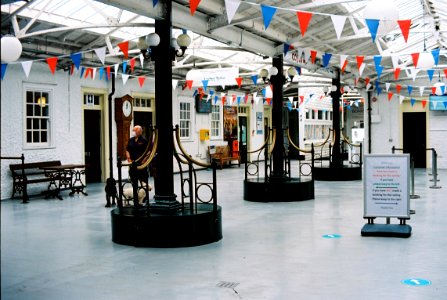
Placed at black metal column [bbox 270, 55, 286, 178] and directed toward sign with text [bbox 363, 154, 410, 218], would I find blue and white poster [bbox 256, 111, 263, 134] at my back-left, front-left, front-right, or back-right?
back-left

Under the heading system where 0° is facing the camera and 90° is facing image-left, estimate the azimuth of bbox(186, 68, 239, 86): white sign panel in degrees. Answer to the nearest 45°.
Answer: approximately 0°

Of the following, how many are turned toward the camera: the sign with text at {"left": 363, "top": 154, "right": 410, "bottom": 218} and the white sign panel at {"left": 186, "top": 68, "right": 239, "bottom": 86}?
2

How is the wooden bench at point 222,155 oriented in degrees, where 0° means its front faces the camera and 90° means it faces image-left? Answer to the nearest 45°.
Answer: approximately 315°

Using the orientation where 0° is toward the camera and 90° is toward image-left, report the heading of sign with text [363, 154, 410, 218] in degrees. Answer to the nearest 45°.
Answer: approximately 0°

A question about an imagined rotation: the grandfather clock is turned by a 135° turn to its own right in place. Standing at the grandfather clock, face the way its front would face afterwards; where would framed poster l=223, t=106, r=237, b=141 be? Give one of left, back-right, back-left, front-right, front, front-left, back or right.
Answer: back-right

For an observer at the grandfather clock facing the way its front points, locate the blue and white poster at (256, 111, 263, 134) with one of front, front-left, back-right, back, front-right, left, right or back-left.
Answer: left

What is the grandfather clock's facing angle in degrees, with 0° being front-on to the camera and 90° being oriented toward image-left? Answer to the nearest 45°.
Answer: approximately 315°

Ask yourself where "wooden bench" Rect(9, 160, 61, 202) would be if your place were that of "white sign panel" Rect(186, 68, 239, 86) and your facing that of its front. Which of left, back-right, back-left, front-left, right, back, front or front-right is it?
right
